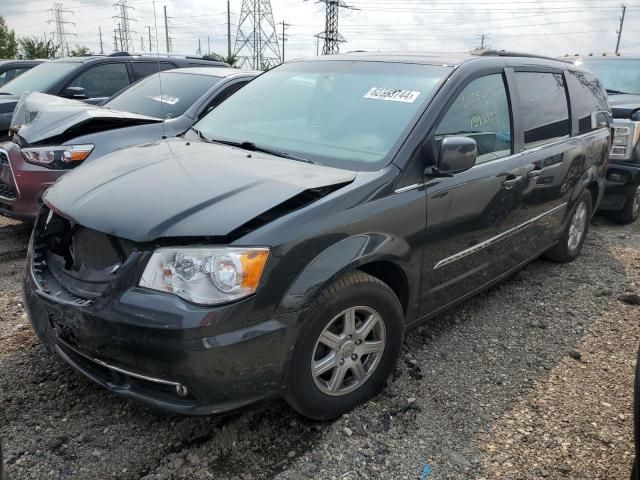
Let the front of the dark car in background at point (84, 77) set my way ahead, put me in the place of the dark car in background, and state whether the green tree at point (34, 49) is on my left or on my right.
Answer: on my right

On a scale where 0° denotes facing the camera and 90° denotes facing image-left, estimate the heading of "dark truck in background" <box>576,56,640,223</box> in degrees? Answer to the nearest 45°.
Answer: approximately 45°

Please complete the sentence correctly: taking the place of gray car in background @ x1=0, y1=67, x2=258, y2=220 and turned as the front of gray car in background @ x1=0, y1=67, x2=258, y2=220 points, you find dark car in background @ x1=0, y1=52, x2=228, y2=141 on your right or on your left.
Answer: on your right
